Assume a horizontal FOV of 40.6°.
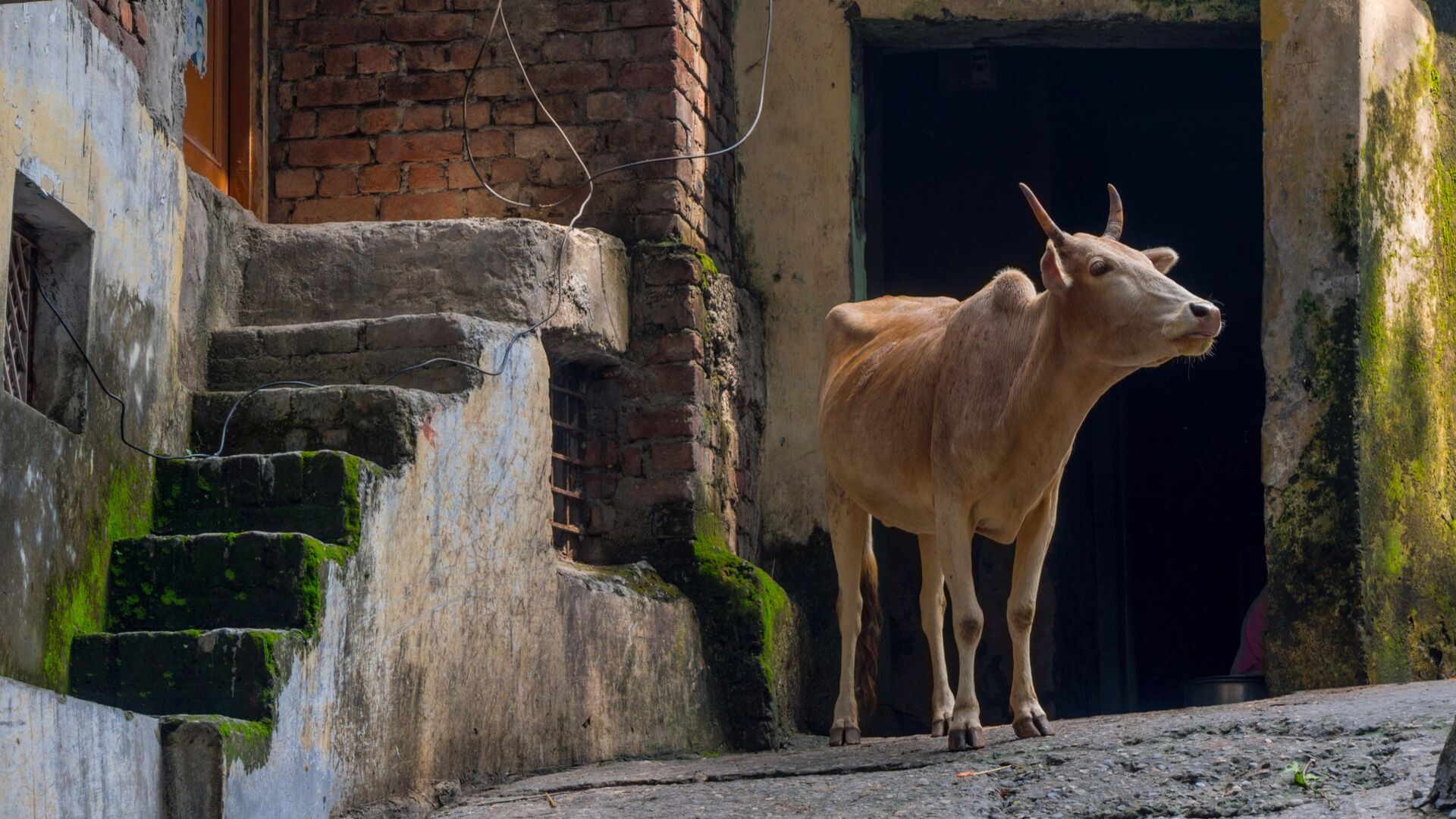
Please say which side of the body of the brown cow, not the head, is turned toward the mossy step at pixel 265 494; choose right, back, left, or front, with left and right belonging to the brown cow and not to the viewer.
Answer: right

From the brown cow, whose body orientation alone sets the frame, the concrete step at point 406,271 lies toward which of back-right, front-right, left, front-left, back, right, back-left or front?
back-right

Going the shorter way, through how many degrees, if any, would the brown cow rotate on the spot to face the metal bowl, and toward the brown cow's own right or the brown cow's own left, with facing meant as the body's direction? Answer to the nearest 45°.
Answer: approximately 90° to the brown cow's own left

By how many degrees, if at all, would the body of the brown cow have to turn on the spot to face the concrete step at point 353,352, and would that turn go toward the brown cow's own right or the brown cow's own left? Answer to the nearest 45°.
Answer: approximately 135° to the brown cow's own right

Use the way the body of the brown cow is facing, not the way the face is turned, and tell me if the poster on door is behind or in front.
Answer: behind

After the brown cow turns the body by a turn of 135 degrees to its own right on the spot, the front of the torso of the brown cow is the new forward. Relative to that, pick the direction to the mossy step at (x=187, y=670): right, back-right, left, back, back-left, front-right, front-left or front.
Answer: front-left

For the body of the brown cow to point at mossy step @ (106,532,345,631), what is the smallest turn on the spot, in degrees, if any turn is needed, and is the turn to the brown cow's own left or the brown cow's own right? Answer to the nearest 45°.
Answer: approximately 90° to the brown cow's own right

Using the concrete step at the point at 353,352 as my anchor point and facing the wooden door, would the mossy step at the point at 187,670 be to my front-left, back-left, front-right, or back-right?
back-left

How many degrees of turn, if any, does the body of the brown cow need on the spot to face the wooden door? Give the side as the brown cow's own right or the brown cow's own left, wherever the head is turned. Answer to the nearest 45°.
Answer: approximately 135° to the brown cow's own right

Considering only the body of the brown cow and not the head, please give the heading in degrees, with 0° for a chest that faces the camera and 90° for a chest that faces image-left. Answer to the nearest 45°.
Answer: approximately 315°
